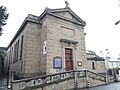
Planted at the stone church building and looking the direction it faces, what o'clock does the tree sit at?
The tree is roughly at 5 o'clock from the stone church building.

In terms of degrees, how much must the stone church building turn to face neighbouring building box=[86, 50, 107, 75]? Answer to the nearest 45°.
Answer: approximately 90° to its left

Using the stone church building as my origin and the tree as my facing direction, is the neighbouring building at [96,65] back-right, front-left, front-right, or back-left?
back-right

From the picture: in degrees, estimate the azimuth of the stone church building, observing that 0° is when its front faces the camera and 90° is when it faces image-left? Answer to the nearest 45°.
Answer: approximately 315°
